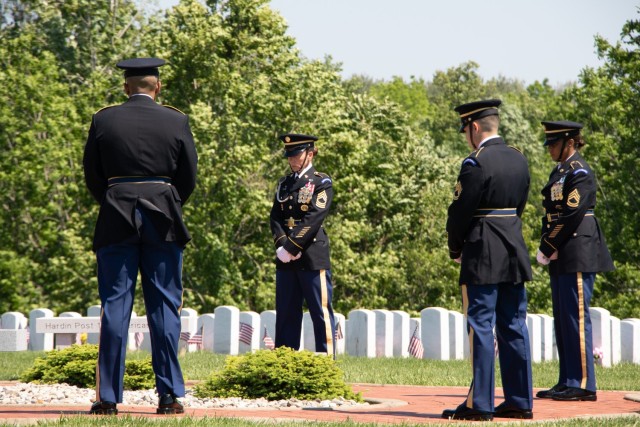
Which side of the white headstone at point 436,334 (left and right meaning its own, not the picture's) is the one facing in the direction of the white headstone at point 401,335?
right

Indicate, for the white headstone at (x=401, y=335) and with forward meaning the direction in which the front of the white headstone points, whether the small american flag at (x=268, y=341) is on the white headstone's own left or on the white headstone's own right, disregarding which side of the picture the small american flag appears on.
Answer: on the white headstone's own right

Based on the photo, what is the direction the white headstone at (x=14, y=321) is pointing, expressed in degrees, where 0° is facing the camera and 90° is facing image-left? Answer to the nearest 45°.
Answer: approximately 45°

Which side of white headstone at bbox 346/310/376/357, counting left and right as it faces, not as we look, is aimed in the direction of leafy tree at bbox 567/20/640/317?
back

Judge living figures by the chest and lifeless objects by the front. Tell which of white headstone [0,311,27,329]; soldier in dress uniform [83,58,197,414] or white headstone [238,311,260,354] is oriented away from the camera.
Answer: the soldier in dress uniform

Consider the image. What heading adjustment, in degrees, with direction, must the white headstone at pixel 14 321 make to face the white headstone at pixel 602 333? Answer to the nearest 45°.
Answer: approximately 90° to its left

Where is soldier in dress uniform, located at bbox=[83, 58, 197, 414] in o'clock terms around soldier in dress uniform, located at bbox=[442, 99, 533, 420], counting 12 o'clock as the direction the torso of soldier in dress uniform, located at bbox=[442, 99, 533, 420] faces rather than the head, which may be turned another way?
soldier in dress uniform, located at bbox=[83, 58, 197, 414] is roughly at 10 o'clock from soldier in dress uniform, located at bbox=[442, 99, 533, 420].

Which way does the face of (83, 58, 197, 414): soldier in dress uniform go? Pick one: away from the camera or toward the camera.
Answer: away from the camera

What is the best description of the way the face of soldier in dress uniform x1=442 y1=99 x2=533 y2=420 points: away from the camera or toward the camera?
away from the camera

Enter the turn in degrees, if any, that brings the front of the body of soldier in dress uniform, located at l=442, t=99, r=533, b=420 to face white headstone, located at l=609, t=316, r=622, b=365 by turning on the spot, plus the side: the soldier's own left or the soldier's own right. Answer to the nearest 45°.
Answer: approximately 45° to the soldier's own right

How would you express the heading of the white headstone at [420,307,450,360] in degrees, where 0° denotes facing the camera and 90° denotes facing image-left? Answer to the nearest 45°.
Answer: approximately 45°

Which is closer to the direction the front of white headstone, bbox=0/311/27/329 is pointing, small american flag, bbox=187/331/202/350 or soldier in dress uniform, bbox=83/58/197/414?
the soldier in dress uniform
